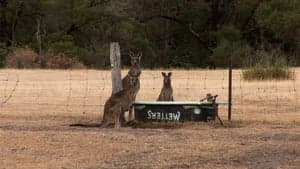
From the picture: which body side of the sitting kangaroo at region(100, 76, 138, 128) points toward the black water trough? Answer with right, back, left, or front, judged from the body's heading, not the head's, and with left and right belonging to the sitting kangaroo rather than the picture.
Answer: front

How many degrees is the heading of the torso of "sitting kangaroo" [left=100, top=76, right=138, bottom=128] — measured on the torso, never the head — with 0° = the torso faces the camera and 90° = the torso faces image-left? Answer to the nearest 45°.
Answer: approximately 270°

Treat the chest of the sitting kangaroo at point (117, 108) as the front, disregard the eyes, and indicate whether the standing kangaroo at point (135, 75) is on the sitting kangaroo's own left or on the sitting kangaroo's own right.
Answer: on the sitting kangaroo's own left

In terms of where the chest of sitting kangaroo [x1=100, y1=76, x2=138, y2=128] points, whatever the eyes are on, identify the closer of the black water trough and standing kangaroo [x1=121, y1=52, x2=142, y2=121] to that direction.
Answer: the black water trough

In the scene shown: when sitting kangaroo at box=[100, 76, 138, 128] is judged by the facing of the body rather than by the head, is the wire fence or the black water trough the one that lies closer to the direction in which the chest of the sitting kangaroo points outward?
the black water trough

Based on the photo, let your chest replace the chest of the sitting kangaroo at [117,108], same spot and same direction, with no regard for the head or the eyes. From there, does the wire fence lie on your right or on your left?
on your left
